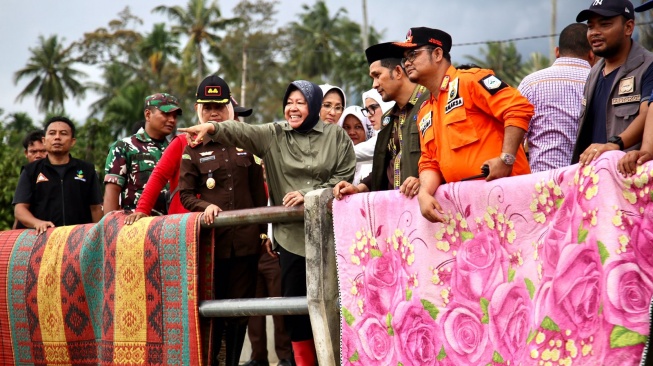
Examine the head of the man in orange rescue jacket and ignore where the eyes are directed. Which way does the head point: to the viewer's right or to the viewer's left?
to the viewer's left

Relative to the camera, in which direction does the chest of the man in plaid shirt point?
away from the camera

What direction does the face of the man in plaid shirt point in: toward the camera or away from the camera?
away from the camera

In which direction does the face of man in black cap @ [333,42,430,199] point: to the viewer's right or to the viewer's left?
to the viewer's left

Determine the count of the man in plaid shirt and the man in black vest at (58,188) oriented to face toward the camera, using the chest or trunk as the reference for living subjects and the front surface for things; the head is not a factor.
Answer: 1

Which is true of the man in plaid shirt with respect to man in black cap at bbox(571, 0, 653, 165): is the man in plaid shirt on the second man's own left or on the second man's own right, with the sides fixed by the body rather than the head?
on the second man's own right

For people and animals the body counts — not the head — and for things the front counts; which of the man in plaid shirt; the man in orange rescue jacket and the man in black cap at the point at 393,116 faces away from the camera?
the man in plaid shirt

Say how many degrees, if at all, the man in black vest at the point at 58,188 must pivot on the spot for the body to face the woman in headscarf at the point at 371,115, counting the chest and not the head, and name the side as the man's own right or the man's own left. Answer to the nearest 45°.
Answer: approximately 45° to the man's own left

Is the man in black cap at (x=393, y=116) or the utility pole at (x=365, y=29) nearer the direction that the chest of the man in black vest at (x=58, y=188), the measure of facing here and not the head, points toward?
the man in black cap
